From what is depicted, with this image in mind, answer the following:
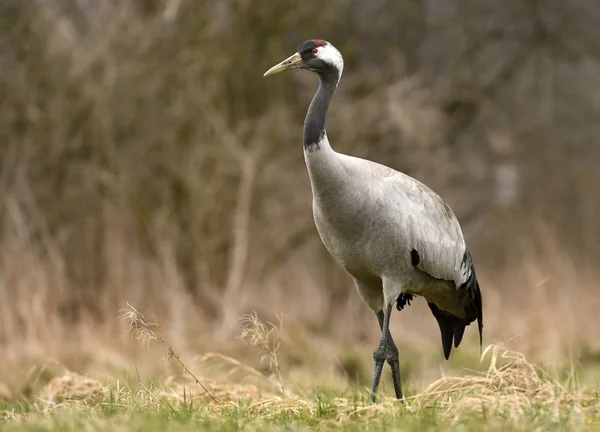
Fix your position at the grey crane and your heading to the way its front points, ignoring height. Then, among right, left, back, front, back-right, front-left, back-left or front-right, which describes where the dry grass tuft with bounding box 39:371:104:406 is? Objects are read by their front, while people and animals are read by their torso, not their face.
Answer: front-right
